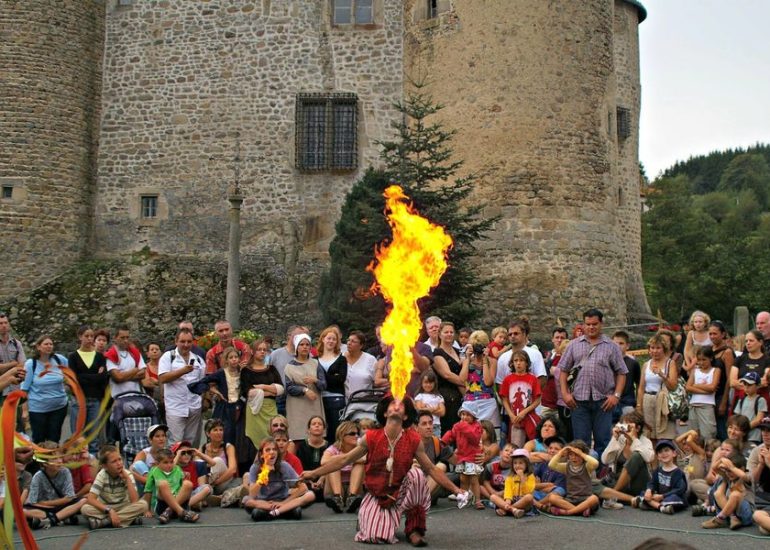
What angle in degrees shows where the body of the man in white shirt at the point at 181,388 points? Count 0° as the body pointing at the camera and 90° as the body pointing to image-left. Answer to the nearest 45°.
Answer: approximately 0°

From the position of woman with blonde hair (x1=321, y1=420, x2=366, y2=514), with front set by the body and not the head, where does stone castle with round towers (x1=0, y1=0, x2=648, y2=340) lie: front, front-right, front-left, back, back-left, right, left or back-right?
back

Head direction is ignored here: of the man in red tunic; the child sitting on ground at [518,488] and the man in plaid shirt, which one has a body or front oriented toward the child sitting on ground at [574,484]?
the man in plaid shirt

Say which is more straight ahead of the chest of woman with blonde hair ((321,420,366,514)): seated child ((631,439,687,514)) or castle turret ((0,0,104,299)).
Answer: the seated child
